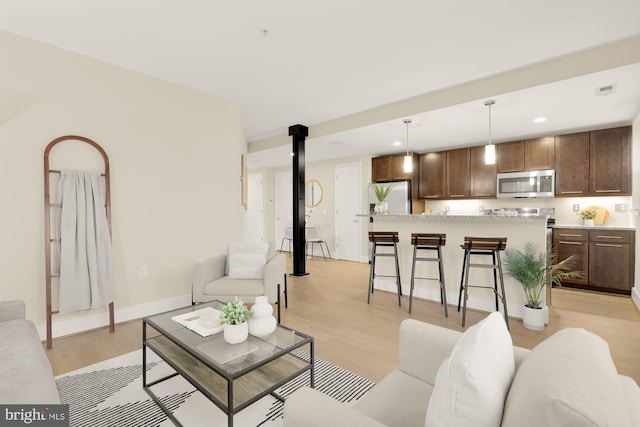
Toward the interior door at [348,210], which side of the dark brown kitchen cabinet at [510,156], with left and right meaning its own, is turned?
right

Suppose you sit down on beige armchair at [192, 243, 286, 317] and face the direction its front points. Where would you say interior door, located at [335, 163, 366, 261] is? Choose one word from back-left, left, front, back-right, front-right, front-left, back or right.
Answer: back

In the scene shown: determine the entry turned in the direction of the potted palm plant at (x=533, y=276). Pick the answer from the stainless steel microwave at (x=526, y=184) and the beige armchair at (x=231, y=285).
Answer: the stainless steel microwave

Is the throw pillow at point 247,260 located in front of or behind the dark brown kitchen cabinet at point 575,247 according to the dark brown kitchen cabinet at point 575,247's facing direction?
in front

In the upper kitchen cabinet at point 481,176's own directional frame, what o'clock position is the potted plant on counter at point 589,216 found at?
The potted plant on counter is roughly at 9 o'clock from the upper kitchen cabinet.

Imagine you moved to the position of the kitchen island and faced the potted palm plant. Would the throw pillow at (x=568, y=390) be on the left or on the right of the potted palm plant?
right

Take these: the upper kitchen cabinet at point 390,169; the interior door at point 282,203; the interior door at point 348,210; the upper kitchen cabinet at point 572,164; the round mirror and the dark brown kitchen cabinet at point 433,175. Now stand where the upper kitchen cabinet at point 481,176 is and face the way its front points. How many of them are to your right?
5

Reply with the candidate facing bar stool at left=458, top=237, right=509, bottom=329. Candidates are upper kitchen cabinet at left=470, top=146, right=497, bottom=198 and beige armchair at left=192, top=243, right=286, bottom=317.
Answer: the upper kitchen cabinet

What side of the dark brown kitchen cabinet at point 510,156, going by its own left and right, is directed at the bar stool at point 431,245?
front

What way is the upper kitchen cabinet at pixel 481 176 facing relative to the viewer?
toward the camera

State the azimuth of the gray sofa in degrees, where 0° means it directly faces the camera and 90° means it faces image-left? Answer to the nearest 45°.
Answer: approximately 315°

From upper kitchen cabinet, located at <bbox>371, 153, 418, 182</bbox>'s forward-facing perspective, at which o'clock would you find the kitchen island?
The kitchen island is roughly at 10 o'clock from the upper kitchen cabinet.

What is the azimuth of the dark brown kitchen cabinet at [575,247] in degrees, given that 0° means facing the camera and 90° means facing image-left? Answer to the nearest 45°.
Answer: approximately 0°

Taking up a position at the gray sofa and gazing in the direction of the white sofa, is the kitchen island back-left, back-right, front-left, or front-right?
front-left

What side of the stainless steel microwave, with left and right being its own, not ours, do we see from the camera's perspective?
front

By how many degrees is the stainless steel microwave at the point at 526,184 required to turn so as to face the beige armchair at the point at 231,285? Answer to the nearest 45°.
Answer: approximately 45° to its right

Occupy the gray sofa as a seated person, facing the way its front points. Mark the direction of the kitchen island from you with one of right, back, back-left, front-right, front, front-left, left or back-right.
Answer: front-left

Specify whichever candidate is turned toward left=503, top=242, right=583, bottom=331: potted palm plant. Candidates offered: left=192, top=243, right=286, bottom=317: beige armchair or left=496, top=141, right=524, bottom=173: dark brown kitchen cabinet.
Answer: the dark brown kitchen cabinet

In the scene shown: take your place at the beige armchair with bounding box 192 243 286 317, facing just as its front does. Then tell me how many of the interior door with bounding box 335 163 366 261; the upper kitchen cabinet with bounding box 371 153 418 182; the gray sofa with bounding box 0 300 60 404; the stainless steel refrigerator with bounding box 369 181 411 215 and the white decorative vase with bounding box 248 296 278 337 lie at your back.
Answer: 3

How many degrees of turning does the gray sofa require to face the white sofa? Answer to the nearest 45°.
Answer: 0° — it already faces it

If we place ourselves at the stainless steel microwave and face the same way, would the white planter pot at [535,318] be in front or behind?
in front

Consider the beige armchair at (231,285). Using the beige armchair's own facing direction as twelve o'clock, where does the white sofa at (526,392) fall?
The white sofa is roughly at 10 o'clock from the beige armchair.

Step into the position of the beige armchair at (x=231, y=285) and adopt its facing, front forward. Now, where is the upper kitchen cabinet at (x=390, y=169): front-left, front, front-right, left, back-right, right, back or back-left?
back
